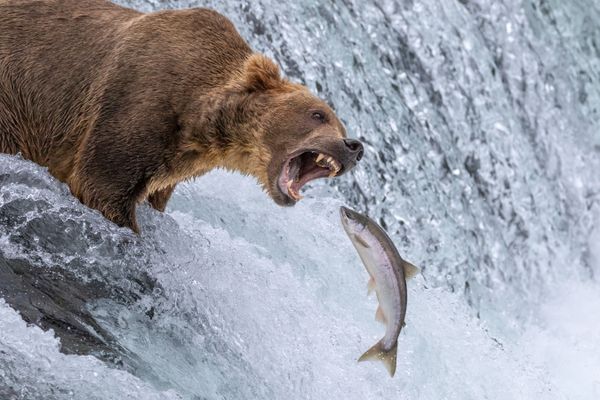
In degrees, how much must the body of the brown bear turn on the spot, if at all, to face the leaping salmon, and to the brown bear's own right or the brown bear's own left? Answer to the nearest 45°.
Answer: approximately 45° to the brown bear's own right

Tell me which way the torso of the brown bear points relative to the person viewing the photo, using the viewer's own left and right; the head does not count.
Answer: facing to the right of the viewer
